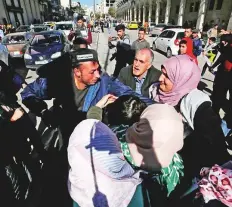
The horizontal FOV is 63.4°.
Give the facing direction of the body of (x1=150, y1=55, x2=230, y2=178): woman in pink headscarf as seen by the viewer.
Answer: to the viewer's left

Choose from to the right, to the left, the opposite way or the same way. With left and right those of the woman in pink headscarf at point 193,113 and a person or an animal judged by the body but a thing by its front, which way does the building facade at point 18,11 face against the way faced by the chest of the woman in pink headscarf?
the opposite way

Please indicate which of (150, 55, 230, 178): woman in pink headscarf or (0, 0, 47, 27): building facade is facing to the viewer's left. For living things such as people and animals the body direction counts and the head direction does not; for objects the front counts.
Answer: the woman in pink headscarf

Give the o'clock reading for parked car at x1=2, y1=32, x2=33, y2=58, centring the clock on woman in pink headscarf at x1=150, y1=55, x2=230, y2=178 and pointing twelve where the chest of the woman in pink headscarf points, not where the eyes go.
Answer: The parked car is roughly at 1 o'clock from the woman in pink headscarf.

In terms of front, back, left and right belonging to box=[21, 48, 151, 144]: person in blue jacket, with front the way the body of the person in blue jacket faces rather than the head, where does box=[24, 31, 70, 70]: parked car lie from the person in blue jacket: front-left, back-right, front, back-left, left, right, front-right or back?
back-left

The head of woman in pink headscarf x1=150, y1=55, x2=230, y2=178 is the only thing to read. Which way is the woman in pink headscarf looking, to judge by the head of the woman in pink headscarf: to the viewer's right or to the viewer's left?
to the viewer's left

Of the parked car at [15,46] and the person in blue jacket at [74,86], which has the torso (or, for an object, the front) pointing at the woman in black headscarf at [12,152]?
the parked car

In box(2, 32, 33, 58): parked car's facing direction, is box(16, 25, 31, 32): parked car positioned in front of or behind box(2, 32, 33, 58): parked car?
behind
